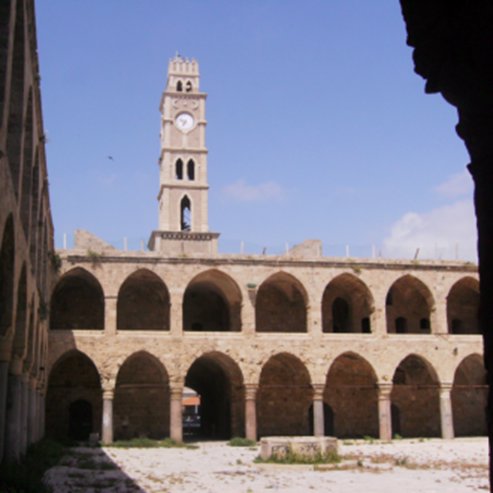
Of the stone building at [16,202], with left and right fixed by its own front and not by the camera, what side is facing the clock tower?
left

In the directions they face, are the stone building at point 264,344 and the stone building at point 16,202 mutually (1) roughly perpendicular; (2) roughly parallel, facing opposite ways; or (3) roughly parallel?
roughly perpendicular

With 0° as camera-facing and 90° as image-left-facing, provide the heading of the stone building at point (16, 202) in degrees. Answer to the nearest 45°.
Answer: approximately 270°

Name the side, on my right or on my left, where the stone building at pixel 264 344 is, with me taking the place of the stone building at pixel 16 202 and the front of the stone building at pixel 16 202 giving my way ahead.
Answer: on my left

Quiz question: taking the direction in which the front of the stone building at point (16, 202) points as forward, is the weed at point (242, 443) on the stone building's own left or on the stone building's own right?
on the stone building's own left

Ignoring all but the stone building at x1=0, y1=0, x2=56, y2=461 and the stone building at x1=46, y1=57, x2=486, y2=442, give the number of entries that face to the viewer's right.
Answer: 1
